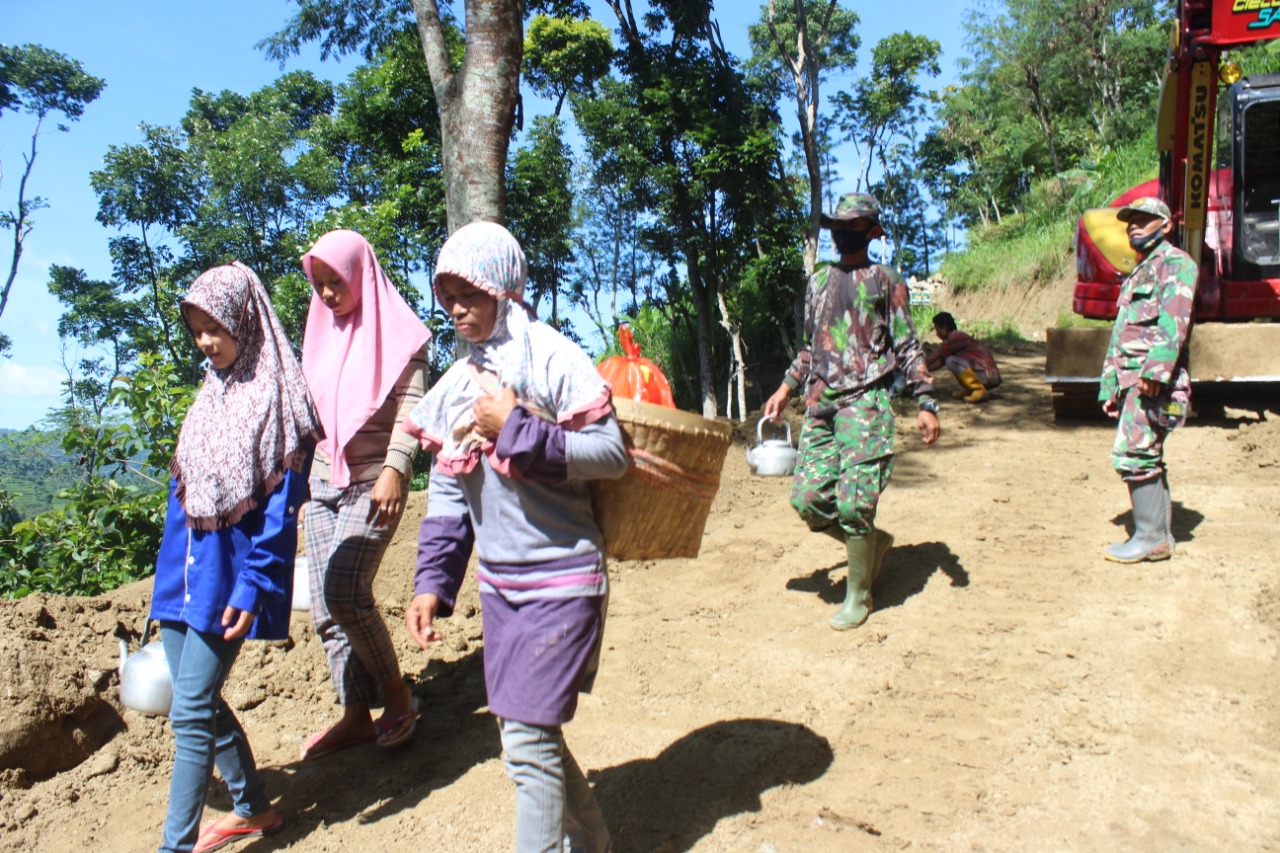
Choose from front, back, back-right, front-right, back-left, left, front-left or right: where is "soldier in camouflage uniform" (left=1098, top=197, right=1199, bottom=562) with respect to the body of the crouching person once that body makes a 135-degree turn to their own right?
back-right

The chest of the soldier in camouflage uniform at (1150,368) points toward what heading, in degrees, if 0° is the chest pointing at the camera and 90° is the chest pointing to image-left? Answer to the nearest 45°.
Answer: approximately 45°

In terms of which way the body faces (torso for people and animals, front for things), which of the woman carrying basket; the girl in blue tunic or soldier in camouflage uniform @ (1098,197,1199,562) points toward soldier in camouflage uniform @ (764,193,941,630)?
soldier in camouflage uniform @ (1098,197,1199,562)

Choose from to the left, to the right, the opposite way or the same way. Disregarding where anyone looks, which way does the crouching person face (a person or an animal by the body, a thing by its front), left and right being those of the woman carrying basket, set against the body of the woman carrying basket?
to the right

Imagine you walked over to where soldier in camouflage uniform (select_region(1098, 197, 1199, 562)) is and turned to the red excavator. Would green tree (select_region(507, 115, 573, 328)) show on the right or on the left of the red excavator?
left

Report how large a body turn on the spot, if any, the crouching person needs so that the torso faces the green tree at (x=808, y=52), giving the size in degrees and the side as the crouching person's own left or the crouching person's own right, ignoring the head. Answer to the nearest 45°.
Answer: approximately 90° to the crouching person's own right

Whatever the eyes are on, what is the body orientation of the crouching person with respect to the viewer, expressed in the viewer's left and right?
facing to the left of the viewer

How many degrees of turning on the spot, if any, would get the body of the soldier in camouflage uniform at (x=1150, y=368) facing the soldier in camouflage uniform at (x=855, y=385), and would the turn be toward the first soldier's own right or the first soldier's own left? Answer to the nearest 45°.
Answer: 0° — they already face them

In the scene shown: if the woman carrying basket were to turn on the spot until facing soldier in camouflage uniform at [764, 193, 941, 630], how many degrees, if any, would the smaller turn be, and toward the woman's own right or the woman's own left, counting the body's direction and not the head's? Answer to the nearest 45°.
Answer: approximately 180°

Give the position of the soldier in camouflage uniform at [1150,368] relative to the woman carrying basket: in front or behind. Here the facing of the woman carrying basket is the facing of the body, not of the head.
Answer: behind

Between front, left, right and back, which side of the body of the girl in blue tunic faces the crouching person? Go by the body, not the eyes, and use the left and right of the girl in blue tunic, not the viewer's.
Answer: back

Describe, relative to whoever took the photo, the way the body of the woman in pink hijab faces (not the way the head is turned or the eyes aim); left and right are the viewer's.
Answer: facing the viewer and to the left of the viewer

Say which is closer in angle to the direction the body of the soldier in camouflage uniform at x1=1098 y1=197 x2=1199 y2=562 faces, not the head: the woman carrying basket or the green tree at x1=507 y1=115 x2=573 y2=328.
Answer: the woman carrying basket

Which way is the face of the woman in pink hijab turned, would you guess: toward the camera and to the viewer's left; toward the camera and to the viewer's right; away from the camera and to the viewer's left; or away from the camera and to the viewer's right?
toward the camera and to the viewer's left

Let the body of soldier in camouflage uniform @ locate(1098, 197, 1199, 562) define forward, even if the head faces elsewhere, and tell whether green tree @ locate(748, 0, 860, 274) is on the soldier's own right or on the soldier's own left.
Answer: on the soldier's own right

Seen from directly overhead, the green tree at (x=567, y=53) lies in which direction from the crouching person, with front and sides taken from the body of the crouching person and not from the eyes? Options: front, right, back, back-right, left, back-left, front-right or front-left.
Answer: front-right

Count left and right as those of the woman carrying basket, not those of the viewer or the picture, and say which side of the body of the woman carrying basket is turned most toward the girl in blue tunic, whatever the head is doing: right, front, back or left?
right
